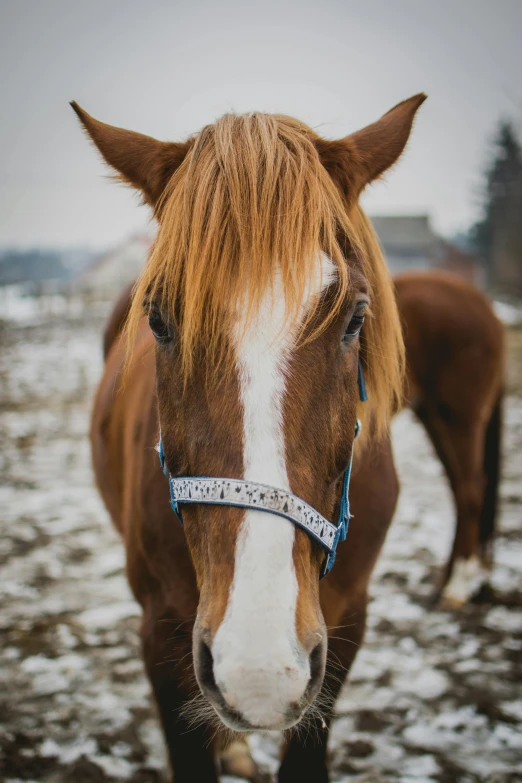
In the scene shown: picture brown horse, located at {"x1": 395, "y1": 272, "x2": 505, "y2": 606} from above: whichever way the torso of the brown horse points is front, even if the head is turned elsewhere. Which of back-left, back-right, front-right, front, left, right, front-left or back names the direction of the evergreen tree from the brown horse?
right

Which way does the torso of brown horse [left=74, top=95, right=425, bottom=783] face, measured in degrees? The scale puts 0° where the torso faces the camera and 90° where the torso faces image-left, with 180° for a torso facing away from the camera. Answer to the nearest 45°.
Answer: approximately 0°

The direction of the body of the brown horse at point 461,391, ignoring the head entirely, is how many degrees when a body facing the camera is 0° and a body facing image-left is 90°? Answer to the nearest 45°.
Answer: approximately 90°
